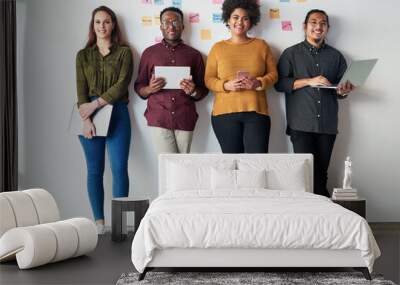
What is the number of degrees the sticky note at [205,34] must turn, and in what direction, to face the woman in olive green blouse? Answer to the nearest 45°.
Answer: approximately 90° to its right

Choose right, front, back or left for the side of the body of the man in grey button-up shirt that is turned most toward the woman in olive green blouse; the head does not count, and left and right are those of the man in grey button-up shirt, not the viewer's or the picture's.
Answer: right

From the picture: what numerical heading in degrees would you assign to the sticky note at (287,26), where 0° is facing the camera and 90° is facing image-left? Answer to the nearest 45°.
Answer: approximately 0°

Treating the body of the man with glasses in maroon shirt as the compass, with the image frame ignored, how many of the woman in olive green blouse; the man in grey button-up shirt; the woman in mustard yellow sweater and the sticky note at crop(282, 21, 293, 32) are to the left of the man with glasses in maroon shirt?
3
